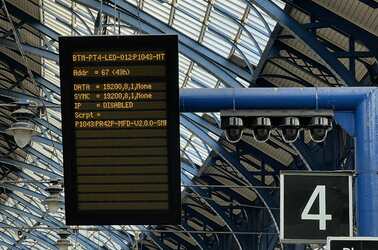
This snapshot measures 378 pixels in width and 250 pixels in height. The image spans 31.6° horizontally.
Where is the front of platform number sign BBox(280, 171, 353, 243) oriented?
toward the camera

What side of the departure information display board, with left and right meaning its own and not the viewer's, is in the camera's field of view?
front

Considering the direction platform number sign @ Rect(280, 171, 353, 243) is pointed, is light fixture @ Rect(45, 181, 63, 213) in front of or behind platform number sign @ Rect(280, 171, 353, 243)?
behind

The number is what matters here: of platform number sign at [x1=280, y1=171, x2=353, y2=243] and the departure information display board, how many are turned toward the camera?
2

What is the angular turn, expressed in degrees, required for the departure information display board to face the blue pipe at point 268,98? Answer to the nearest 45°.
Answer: approximately 90° to its left

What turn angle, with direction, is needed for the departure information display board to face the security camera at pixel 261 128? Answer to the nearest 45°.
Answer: approximately 90° to its left

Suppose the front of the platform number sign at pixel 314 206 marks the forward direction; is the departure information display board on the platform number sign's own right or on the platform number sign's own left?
on the platform number sign's own right

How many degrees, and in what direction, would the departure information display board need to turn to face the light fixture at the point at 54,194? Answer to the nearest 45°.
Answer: approximately 180°

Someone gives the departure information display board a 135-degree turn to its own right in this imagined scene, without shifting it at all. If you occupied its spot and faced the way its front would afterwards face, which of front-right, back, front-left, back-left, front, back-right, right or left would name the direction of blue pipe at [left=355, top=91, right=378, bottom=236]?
back-right

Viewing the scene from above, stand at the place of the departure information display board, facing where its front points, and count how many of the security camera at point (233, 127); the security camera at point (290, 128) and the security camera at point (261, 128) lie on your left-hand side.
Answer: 3
